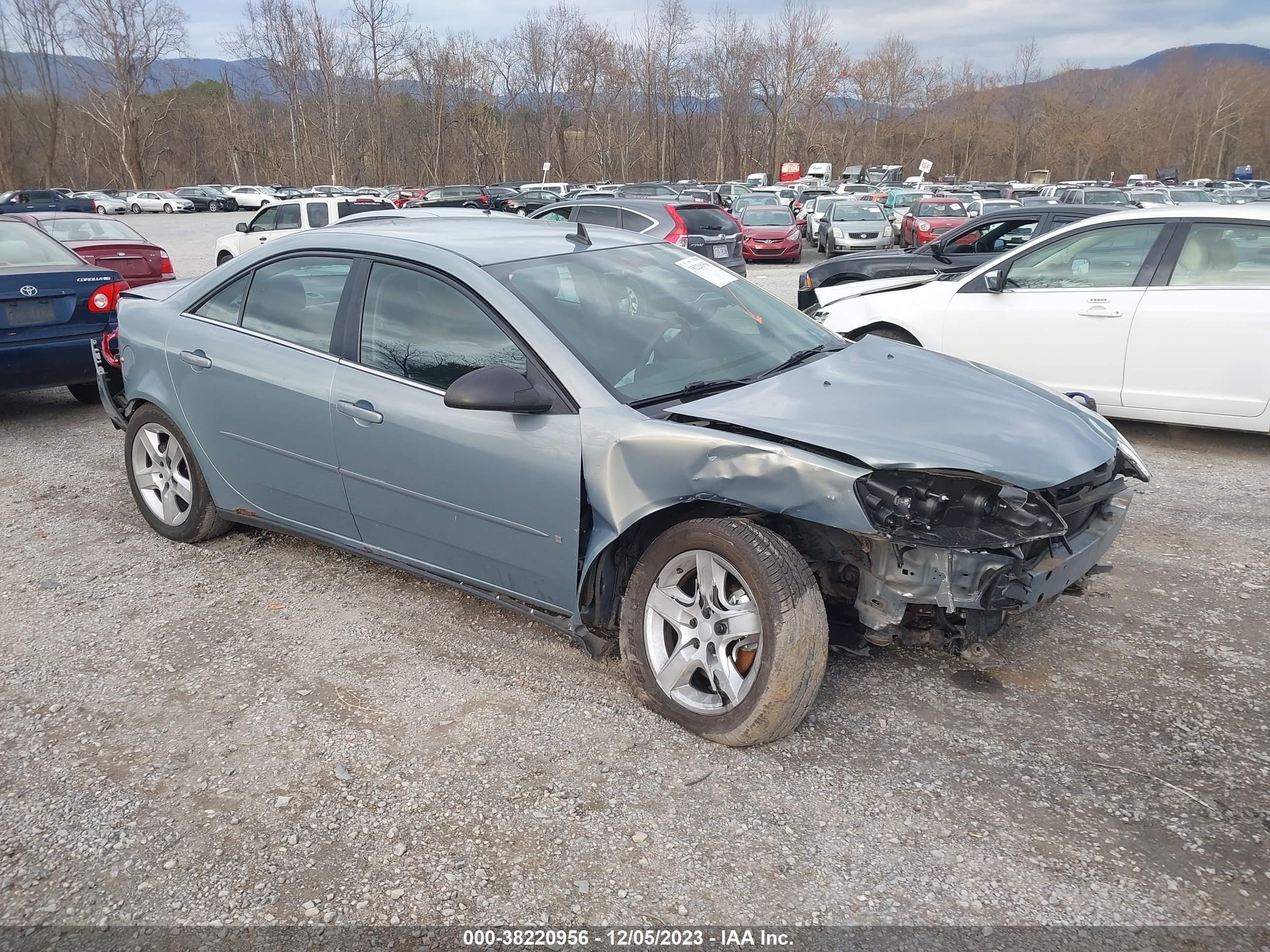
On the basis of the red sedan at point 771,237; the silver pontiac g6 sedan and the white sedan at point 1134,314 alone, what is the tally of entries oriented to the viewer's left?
1

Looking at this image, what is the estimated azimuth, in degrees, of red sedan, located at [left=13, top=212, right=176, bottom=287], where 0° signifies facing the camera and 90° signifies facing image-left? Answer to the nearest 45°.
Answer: approximately 135°

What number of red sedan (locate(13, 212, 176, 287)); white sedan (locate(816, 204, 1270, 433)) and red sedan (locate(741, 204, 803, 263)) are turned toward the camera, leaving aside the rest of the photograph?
1

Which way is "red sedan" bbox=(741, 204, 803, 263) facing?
toward the camera

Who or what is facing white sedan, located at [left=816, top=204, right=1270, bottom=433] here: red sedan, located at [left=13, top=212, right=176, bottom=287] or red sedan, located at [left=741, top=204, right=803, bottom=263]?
red sedan, located at [left=741, top=204, right=803, bottom=263]

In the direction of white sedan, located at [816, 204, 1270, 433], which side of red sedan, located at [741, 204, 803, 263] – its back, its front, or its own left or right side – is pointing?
front

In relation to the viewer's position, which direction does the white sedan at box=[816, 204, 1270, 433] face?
facing to the left of the viewer

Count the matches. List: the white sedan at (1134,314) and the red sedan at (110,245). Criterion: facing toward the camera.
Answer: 0

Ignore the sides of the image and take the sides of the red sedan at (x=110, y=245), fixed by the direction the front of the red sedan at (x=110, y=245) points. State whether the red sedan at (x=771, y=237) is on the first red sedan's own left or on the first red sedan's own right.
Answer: on the first red sedan's own right

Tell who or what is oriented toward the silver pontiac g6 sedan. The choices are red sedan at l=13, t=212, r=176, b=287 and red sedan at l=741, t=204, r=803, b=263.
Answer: red sedan at l=741, t=204, r=803, b=263

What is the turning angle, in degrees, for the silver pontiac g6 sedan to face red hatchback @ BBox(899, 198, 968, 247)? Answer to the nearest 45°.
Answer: approximately 135° to its left

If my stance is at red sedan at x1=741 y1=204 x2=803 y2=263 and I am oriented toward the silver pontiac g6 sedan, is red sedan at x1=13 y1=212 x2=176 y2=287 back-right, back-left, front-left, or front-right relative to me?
front-right

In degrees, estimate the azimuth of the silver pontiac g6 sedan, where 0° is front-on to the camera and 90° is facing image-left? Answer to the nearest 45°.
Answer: approximately 315°

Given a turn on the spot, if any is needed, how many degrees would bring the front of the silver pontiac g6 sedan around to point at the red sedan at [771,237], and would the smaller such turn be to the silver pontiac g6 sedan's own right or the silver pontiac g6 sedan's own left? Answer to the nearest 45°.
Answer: approximately 135° to the silver pontiac g6 sedan's own left
